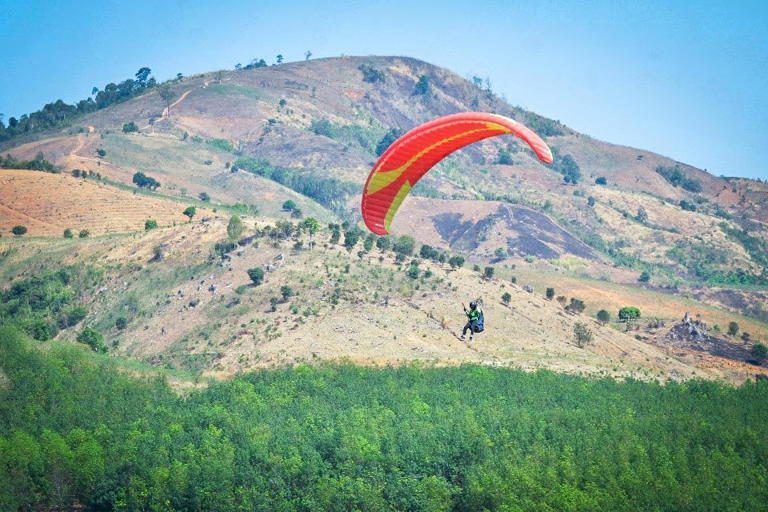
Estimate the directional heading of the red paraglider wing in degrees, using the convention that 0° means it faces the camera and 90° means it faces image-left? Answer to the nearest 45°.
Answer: approximately 45°
